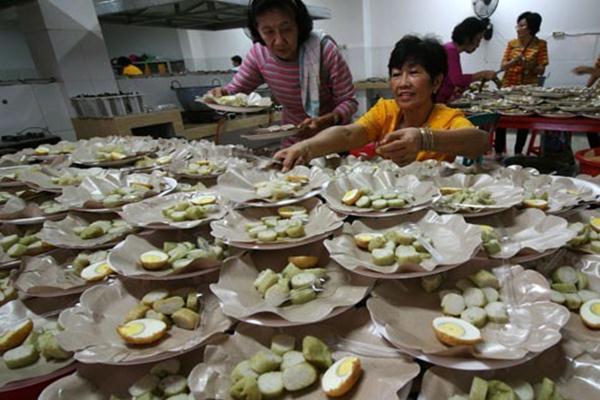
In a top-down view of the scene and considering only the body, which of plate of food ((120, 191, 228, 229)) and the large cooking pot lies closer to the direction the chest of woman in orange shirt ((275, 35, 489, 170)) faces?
the plate of food

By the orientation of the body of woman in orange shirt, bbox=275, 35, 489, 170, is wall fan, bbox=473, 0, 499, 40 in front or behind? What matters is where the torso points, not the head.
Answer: behind

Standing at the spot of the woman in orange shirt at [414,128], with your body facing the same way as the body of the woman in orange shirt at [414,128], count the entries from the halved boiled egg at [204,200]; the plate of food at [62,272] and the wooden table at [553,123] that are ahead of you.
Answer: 2

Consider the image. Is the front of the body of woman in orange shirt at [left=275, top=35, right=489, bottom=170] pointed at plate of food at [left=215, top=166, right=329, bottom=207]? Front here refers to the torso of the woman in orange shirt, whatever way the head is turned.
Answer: yes

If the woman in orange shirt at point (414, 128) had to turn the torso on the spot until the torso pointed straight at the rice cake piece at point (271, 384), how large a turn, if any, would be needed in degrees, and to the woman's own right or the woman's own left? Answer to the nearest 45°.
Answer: approximately 45° to the woman's own left

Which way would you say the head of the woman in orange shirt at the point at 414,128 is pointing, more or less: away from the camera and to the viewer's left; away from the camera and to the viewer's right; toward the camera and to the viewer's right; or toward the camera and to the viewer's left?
toward the camera and to the viewer's left

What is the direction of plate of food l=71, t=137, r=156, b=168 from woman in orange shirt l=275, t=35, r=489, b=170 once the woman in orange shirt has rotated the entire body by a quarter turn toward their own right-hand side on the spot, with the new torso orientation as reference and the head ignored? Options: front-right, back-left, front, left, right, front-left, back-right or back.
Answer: front-left

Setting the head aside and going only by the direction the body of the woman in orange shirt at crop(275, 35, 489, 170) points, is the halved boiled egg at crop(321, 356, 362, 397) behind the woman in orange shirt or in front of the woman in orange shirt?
in front

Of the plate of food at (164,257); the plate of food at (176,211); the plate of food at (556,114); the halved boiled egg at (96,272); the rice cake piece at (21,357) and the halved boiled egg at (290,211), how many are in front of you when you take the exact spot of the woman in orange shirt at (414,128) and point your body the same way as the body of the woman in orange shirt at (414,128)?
5

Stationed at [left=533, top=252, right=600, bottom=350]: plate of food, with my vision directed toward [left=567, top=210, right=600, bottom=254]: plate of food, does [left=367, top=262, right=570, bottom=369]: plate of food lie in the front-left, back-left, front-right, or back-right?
back-left

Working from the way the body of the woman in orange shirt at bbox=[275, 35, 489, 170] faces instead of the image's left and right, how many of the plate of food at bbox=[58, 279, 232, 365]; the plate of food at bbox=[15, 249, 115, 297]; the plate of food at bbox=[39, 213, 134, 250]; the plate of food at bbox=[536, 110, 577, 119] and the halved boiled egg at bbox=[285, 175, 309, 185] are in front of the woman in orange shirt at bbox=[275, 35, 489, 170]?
4

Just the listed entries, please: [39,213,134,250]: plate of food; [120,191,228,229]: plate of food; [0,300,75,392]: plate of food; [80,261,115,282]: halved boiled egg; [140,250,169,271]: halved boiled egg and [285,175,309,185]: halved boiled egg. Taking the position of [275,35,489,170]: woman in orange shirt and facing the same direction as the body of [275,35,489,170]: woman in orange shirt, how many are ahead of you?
6

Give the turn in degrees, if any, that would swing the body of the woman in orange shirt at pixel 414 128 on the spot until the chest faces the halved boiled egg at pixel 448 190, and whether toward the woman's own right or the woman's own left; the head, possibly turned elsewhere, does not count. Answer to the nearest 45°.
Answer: approximately 45° to the woman's own left

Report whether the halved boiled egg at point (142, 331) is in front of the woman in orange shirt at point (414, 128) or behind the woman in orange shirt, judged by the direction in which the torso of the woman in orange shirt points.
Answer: in front

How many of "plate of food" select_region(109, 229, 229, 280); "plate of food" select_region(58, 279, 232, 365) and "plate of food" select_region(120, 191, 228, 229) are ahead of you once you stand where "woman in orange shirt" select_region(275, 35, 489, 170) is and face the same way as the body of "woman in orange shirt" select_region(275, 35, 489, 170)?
3

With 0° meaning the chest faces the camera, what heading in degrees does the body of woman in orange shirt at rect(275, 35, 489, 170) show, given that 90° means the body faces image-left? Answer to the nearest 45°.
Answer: approximately 45°
